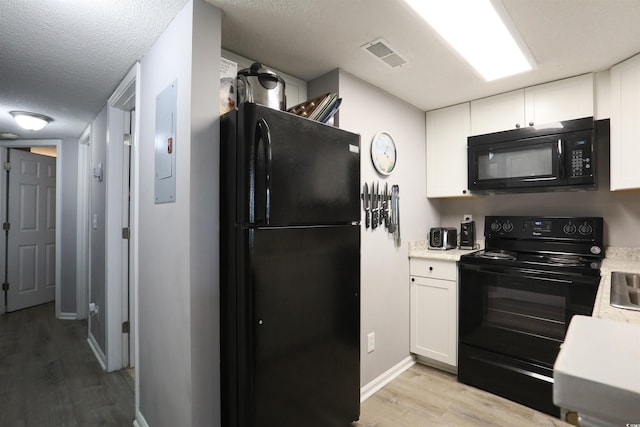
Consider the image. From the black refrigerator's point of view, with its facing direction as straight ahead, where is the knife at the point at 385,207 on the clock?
The knife is roughly at 9 o'clock from the black refrigerator.

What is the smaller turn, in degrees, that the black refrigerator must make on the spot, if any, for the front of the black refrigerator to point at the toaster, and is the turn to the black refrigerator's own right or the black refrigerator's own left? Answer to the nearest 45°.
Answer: approximately 90° to the black refrigerator's own left

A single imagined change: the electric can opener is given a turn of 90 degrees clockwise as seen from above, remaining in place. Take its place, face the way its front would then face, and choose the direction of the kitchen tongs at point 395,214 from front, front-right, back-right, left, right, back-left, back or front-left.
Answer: front-left

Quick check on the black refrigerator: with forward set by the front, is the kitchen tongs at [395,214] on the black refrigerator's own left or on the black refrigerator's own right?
on the black refrigerator's own left

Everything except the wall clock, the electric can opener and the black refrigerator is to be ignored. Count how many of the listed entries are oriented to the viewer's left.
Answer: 0

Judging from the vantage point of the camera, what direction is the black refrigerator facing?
facing the viewer and to the right of the viewer

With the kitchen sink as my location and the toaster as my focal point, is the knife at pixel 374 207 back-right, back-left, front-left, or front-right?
front-left

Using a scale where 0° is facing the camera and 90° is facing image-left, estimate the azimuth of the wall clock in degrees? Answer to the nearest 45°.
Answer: approximately 315°

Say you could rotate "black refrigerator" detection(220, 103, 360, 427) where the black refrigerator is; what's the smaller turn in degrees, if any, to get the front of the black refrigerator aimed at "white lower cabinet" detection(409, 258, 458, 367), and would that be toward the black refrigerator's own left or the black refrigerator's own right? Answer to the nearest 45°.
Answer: approximately 90° to the black refrigerator's own left

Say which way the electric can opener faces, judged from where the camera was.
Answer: facing the viewer

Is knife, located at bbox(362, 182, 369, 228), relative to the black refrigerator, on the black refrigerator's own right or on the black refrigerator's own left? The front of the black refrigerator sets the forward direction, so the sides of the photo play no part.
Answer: on the black refrigerator's own left

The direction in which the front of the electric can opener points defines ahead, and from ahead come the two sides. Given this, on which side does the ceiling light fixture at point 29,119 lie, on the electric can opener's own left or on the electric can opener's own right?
on the electric can opener's own right
